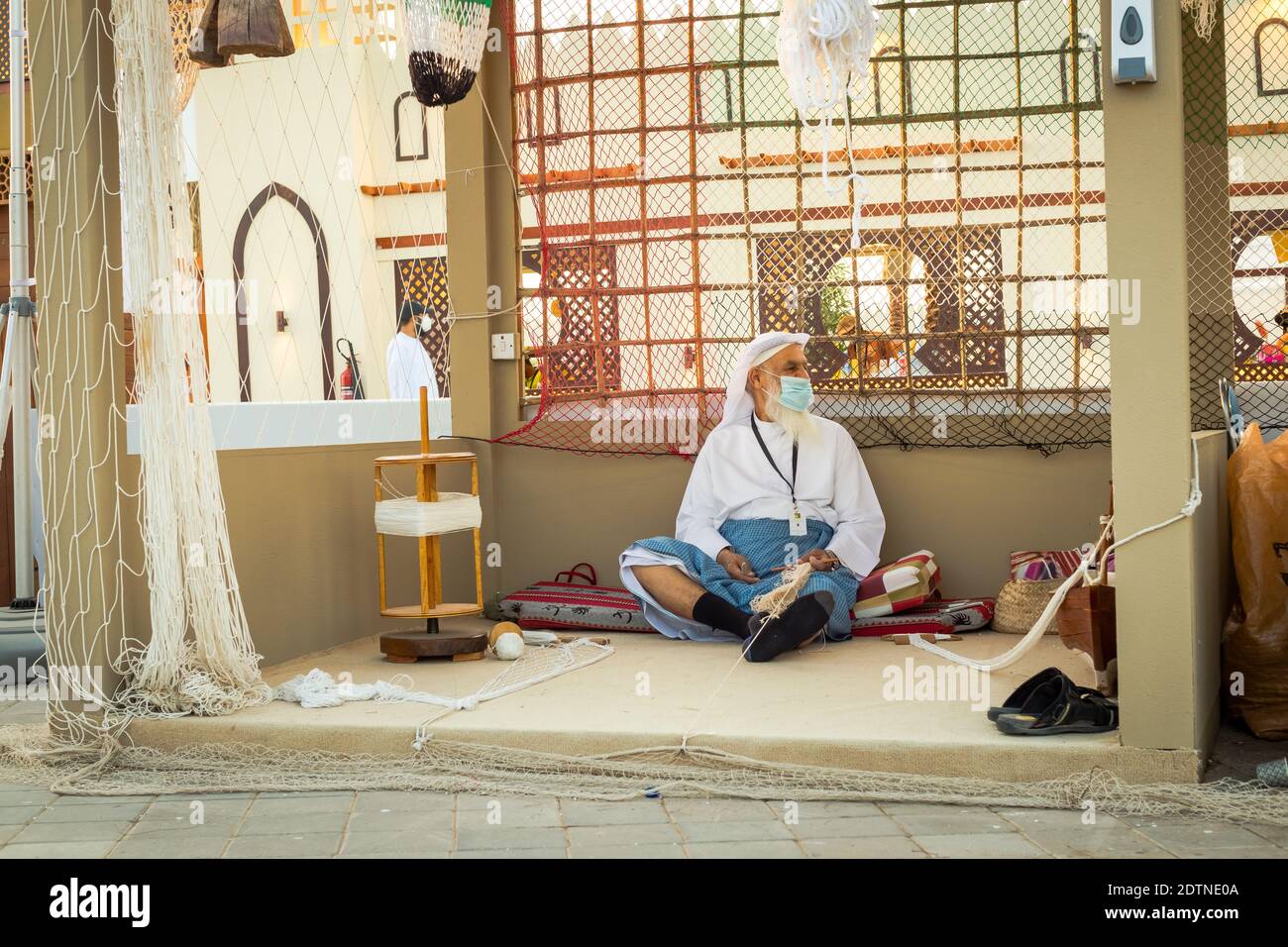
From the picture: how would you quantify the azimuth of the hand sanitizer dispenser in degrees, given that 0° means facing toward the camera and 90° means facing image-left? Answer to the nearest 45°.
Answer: approximately 0°

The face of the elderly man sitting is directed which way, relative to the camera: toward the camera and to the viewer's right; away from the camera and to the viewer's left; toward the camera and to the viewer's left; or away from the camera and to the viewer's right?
toward the camera and to the viewer's right

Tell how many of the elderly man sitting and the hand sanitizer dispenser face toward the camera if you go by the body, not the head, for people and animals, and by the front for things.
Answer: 2

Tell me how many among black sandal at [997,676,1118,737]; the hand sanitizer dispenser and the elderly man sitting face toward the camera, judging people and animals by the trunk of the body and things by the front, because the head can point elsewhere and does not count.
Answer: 2
